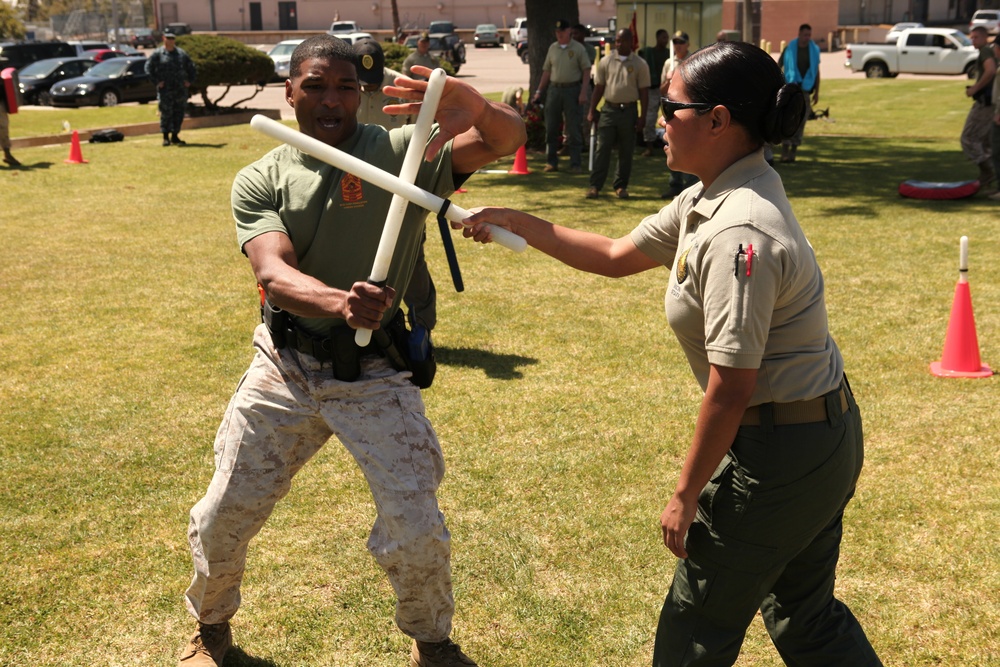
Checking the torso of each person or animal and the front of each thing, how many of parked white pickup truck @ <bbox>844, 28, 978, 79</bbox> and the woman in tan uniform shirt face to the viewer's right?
1

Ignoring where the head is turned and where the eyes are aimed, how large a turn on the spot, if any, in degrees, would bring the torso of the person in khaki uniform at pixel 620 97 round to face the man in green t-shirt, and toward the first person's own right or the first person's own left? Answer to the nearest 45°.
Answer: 0° — they already face them

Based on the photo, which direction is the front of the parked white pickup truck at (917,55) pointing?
to the viewer's right

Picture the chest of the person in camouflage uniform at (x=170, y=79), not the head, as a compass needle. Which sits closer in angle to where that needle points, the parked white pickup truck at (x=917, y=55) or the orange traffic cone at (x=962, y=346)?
the orange traffic cone

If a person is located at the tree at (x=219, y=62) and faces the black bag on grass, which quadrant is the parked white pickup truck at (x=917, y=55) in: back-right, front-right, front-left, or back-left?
back-left

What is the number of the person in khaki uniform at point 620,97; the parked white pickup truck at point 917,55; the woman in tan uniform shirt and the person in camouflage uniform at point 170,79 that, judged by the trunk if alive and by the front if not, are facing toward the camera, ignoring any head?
2

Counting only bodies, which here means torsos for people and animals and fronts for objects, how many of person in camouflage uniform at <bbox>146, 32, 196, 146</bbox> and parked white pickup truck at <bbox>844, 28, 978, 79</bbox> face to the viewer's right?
1

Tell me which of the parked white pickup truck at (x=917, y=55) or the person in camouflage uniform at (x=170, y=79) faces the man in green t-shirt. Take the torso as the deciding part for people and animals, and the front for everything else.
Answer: the person in camouflage uniform

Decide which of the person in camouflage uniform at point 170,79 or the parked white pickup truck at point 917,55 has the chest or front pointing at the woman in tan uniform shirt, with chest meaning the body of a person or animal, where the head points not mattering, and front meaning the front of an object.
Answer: the person in camouflage uniform

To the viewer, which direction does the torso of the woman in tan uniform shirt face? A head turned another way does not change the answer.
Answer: to the viewer's left

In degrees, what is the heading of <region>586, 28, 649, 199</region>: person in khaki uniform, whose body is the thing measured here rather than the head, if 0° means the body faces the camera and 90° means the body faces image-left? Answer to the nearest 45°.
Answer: approximately 0°

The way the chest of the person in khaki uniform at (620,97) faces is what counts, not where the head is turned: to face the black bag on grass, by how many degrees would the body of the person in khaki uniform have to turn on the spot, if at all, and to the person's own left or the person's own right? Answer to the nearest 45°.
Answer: approximately 135° to the person's own right

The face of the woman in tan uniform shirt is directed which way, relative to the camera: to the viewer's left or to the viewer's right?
to the viewer's left
